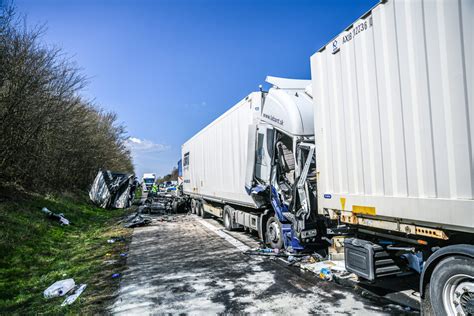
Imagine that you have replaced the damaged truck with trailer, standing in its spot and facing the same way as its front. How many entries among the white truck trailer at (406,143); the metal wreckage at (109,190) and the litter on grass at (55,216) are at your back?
2

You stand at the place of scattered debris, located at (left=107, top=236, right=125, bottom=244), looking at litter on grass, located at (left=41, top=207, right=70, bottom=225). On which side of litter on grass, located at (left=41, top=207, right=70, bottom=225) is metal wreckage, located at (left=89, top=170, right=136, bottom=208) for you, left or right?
right

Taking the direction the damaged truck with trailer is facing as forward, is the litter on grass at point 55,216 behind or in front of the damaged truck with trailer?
behind

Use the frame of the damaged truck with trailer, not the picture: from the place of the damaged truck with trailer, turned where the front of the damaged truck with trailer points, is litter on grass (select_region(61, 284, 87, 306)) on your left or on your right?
on your right

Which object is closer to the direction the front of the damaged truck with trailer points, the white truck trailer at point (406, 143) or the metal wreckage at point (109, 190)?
the white truck trailer

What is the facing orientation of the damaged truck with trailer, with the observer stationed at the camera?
facing the viewer and to the right of the viewer

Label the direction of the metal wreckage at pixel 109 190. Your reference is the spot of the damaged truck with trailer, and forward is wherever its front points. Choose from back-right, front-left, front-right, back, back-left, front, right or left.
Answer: back

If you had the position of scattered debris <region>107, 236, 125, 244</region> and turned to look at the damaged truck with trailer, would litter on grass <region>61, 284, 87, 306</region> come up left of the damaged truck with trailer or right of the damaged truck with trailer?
right

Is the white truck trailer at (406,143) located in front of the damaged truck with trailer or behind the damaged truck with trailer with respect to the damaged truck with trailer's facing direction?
in front
